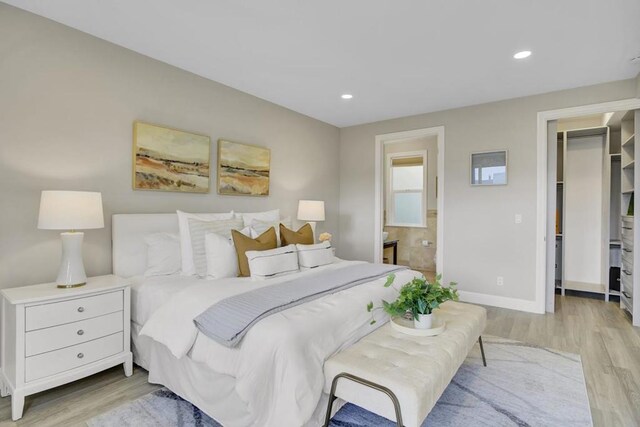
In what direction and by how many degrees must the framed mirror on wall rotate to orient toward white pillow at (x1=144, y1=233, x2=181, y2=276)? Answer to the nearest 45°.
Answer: approximately 45° to its right

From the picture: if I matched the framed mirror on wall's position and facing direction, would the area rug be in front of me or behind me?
in front

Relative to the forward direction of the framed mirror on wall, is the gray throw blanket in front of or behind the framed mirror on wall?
in front

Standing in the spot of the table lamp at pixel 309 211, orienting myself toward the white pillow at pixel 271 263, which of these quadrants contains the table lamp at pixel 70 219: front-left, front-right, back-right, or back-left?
front-right

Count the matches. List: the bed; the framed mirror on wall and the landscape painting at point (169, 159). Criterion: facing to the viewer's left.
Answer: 0

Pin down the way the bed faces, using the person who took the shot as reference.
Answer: facing the viewer and to the right of the viewer

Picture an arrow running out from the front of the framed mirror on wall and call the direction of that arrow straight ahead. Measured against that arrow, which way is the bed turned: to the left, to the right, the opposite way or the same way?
to the left

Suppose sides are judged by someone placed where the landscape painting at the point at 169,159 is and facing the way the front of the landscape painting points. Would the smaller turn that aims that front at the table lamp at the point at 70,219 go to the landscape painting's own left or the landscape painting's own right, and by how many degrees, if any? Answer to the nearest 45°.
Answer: approximately 90° to the landscape painting's own right

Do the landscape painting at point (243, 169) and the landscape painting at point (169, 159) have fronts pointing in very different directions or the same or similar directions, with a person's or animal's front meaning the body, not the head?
same or similar directions

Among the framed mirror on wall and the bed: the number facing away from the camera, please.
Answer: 0

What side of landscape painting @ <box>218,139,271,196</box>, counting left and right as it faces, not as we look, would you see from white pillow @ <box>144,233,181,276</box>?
right

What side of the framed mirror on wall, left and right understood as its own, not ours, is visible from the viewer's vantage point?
front

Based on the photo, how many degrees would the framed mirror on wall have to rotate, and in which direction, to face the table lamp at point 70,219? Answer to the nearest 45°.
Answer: approximately 45° to its right

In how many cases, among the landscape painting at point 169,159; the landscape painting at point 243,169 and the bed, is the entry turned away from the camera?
0

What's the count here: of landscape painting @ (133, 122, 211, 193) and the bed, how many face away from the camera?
0

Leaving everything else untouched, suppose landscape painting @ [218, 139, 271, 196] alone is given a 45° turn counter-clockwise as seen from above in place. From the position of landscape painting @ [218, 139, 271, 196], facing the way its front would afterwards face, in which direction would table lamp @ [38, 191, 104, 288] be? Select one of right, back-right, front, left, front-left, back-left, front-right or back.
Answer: back-right
